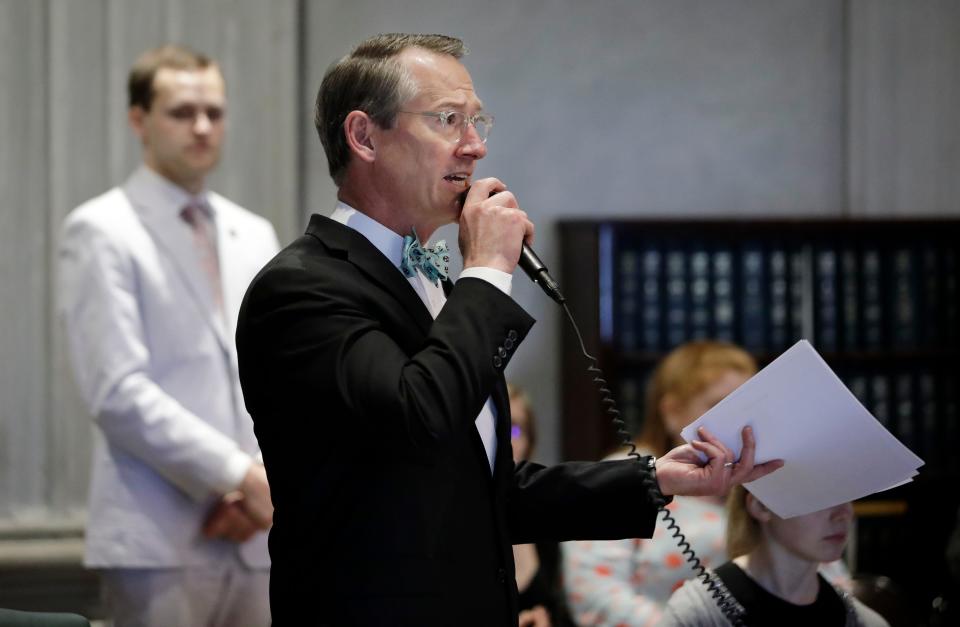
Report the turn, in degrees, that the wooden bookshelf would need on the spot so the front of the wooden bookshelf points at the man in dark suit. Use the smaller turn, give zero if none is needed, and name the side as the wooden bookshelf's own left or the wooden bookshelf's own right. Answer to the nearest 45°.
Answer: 0° — it already faces them

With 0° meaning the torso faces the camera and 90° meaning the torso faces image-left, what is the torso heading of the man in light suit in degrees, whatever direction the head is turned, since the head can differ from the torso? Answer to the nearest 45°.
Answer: approximately 315°

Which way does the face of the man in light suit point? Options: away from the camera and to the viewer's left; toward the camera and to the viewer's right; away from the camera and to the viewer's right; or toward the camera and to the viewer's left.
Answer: toward the camera and to the viewer's right

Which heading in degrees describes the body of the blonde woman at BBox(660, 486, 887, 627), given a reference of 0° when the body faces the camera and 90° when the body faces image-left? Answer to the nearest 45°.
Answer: approximately 315°

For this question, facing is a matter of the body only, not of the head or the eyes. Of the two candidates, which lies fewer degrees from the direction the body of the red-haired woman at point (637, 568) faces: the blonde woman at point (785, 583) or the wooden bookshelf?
the blonde woman

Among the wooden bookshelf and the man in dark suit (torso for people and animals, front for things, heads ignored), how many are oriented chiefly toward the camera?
1

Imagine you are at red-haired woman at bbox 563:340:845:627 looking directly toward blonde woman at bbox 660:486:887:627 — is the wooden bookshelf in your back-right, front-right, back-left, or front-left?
back-left

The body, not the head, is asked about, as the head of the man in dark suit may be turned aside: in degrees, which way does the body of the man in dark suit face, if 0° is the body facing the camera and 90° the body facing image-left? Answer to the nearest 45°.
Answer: approximately 270°

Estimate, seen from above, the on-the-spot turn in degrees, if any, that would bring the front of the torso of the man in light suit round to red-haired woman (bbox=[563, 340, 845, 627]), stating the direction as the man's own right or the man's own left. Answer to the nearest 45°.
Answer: approximately 45° to the man's own left

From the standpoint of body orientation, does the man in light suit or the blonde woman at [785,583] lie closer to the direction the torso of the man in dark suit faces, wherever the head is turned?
the blonde woman

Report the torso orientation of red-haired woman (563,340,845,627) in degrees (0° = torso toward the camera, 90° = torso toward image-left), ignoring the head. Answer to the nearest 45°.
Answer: approximately 315°

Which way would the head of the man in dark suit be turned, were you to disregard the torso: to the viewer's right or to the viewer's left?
to the viewer's right
